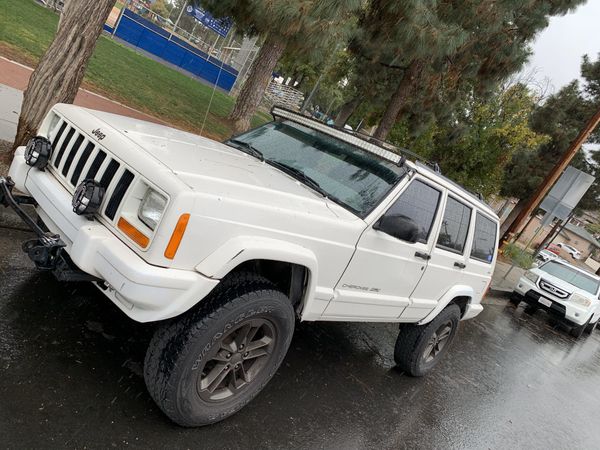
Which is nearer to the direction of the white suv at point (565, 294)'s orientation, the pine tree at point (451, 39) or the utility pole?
the pine tree

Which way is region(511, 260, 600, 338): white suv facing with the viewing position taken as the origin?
facing the viewer and to the left of the viewer

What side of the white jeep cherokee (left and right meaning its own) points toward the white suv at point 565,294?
back

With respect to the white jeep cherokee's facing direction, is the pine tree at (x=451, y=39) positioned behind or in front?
behind

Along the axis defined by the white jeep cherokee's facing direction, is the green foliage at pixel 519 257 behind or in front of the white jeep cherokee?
behind

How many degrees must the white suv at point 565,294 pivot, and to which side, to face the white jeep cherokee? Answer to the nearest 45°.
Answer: approximately 45° to its left

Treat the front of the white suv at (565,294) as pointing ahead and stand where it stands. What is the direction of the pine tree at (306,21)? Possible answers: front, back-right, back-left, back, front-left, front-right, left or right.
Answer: front

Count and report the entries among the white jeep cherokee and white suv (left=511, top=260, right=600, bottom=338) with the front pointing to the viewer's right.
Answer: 0

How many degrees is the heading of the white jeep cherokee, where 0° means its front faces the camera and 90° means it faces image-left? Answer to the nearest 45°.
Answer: approximately 45°
